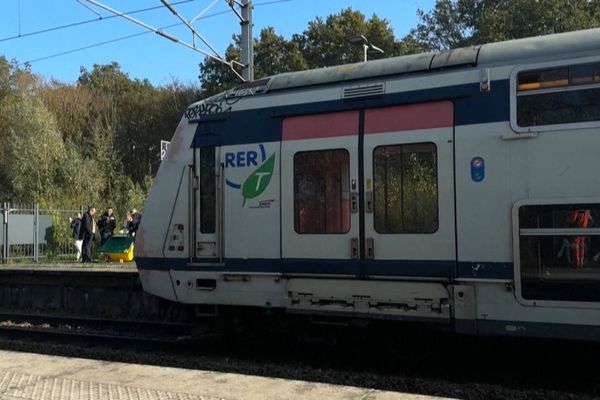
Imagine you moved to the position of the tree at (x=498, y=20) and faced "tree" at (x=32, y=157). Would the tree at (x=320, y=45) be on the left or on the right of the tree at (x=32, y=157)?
right

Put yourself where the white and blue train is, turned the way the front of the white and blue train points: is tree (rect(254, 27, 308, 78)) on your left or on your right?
on your right

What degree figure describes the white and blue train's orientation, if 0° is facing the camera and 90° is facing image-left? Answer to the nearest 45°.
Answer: approximately 90°

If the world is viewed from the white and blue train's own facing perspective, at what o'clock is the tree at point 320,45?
The tree is roughly at 3 o'clock from the white and blue train.

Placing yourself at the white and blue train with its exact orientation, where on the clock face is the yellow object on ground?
The yellow object on ground is roughly at 2 o'clock from the white and blue train.

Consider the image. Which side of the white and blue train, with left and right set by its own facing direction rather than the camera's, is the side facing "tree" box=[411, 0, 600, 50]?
right

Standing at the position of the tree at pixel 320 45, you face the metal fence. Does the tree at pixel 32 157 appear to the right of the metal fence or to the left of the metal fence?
right

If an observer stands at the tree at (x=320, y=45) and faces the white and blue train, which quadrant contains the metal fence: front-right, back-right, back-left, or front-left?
front-right

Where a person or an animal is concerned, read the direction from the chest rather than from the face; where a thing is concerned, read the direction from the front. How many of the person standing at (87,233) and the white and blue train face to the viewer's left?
1
